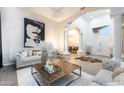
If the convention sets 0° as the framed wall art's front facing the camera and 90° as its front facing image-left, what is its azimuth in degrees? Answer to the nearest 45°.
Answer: approximately 315°

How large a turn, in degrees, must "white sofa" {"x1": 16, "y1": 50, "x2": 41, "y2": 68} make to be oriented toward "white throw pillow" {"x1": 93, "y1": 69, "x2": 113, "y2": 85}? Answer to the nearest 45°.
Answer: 0° — it already faces it

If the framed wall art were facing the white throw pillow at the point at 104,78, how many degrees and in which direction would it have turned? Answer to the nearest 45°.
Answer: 0° — it already faces it
